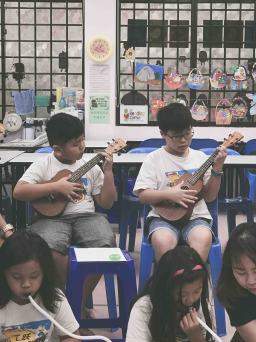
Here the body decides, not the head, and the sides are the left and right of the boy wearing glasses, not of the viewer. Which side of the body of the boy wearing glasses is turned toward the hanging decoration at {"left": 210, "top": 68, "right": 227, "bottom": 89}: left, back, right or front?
back

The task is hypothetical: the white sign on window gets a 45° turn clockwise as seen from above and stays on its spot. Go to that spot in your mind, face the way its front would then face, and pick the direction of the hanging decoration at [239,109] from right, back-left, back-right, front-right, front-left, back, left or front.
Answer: back-left

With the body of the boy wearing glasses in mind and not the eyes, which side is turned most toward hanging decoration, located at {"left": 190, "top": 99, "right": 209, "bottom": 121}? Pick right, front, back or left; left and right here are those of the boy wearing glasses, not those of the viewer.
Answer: back

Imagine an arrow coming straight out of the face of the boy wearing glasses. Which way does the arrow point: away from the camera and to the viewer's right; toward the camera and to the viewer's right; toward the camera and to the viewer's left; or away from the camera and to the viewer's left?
toward the camera and to the viewer's right

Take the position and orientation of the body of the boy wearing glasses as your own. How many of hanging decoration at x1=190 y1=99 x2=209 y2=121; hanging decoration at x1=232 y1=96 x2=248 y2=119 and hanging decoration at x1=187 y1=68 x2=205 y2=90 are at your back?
3

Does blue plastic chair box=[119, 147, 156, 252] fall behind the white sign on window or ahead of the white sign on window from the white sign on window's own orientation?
ahead

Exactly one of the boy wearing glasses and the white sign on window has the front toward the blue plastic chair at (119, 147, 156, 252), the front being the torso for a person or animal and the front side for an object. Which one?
the white sign on window

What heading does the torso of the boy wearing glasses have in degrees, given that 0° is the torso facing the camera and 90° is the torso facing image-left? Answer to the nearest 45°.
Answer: approximately 0°
